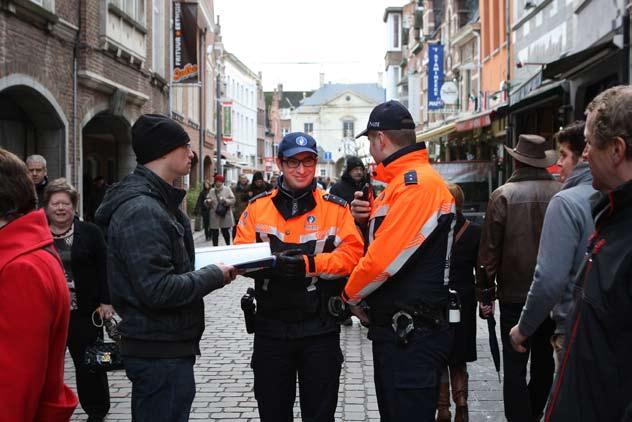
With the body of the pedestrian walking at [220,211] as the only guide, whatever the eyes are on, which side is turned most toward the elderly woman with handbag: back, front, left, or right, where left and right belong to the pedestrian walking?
front

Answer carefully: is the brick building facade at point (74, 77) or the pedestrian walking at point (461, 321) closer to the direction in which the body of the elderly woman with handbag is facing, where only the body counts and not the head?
the pedestrian walking

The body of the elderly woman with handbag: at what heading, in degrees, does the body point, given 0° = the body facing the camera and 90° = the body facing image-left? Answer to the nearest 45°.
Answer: approximately 0°

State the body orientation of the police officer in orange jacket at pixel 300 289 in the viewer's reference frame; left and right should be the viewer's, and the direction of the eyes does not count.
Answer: facing the viewer

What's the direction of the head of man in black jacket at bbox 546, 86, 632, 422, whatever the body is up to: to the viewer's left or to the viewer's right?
to the viewer's left

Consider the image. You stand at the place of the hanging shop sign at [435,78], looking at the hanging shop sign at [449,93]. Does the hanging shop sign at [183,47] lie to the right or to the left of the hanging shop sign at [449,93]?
right

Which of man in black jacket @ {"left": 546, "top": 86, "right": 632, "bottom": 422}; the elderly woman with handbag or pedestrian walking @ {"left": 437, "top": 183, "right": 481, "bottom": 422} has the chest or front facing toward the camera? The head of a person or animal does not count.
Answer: the elderly woman with handbag

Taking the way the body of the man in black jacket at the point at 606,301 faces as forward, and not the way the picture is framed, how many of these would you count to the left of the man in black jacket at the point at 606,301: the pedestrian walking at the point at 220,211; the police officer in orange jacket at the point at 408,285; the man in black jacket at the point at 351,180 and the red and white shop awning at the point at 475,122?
0

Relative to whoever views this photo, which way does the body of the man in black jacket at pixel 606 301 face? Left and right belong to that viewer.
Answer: facing to the left of the viewer

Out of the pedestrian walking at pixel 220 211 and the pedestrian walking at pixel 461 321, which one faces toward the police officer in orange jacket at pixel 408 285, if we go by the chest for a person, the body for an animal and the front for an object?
the pedestrian walking at pixel 220 211

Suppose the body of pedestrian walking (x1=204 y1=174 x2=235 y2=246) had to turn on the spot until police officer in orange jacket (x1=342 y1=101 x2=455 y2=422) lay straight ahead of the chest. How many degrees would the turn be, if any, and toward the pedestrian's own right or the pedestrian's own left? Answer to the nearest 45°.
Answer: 0° — they already face them

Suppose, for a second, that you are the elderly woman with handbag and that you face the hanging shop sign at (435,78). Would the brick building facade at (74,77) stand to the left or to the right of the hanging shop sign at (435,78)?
left

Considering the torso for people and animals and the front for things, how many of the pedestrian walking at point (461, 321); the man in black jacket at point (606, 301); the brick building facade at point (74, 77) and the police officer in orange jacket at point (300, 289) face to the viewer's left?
1
